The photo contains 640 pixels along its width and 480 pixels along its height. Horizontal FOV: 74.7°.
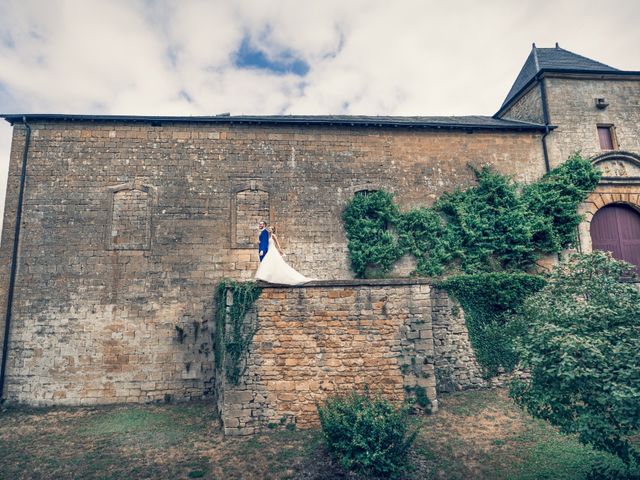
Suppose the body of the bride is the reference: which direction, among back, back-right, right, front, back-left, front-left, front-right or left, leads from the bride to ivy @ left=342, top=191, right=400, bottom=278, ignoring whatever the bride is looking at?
back-right

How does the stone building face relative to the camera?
toward the camera

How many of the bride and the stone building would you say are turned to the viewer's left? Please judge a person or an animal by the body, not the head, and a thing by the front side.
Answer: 1

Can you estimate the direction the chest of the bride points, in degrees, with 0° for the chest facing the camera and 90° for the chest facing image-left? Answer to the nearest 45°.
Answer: approximately 90°

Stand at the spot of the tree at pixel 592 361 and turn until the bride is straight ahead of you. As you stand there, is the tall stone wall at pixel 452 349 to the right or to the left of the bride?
right

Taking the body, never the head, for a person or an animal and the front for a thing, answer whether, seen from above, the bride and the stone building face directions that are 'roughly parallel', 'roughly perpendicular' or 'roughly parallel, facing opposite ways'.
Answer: roughly perpendicular

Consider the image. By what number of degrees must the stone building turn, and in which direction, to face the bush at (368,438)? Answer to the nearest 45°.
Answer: approximately 45° to its left

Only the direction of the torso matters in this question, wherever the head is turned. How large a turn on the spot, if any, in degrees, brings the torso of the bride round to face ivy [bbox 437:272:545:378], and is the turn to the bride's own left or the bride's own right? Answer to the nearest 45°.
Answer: approximately 180°
